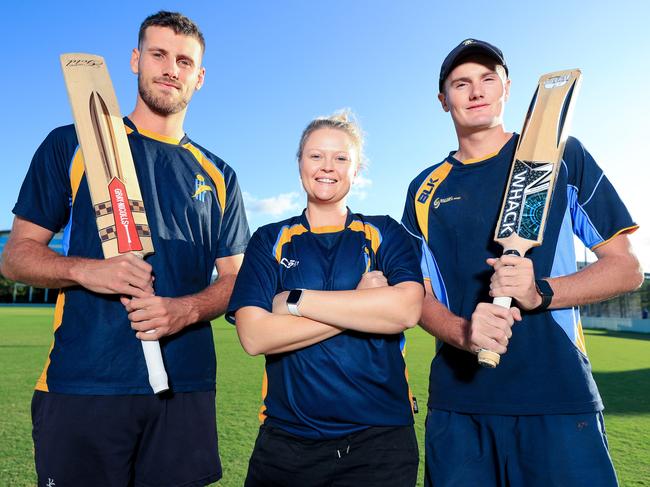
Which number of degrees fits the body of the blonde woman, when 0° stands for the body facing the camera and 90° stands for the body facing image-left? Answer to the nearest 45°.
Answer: approximately 0°

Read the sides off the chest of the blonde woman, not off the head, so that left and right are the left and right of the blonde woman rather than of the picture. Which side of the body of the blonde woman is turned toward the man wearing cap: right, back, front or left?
left

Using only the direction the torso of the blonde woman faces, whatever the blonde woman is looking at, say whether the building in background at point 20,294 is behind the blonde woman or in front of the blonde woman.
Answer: behind
